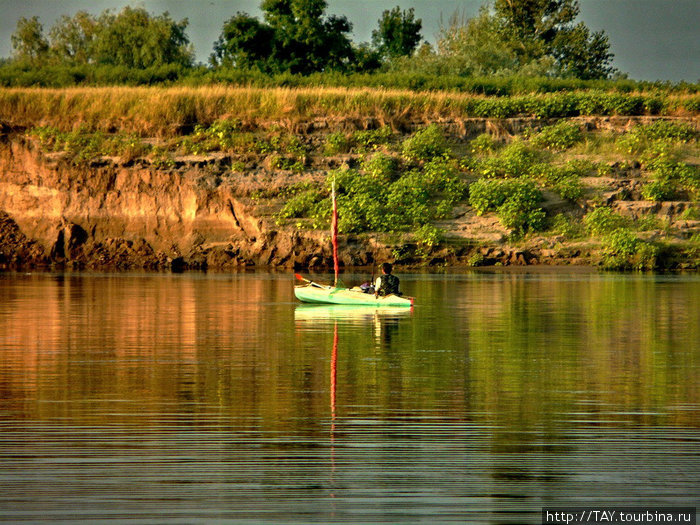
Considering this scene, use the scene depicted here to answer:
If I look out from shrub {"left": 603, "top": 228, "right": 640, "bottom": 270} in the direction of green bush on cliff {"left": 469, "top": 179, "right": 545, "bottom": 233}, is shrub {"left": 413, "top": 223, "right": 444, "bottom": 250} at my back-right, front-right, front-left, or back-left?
front-left

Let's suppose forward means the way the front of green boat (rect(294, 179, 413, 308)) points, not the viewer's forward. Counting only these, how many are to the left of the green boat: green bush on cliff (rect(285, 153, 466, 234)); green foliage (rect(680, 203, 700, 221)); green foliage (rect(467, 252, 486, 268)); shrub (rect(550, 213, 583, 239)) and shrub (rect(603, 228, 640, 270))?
0

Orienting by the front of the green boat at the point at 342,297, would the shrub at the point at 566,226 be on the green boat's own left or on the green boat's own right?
on the green boat's own right

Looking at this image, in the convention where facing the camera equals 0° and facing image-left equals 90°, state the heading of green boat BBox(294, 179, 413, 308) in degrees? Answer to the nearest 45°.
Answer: approximately 90°

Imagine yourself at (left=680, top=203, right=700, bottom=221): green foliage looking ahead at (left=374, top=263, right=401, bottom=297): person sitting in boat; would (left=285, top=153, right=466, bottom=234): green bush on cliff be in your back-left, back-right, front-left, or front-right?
front-right

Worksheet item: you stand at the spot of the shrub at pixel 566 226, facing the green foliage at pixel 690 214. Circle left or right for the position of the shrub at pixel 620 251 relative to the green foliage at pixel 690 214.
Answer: right

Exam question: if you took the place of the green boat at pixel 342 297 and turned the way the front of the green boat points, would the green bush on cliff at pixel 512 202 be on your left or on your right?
on your right

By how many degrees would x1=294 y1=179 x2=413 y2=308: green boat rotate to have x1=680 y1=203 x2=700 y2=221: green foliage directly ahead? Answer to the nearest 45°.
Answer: approximately 135° to its right

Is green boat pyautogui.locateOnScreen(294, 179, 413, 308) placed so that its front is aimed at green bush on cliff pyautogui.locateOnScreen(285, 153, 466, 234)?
no

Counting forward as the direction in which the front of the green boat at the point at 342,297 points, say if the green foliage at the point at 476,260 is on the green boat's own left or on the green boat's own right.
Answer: on the green boat's own right

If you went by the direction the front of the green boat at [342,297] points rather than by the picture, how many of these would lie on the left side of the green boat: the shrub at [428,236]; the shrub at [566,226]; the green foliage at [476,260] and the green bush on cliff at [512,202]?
0

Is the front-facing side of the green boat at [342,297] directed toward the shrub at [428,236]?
no

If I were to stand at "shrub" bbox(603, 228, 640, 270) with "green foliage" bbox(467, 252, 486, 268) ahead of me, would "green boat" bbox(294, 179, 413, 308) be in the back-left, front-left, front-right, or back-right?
front-left

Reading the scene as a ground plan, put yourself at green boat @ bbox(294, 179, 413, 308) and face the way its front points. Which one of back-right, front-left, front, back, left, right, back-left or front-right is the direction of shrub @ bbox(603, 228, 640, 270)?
back-right
